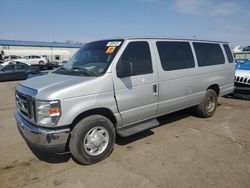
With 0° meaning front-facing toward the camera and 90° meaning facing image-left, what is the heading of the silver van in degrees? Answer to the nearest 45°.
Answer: approximately 45°

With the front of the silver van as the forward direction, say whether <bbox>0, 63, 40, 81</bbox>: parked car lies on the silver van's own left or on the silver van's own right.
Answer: on the silver van's own right

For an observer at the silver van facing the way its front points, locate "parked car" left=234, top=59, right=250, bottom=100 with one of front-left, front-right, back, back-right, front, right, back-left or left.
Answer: back
